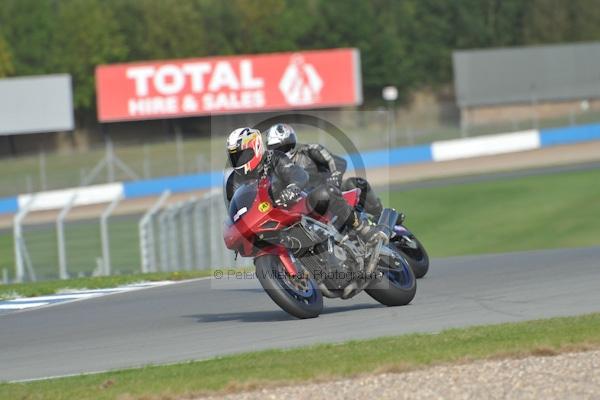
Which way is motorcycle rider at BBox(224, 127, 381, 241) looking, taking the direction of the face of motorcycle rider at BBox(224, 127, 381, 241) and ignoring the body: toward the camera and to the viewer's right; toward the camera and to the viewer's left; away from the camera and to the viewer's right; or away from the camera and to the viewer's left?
toward the camera and to the viewer's left

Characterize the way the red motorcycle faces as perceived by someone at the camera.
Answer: facing the viewer and to the left of the viewer

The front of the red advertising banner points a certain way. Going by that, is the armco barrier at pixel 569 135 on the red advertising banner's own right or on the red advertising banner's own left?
on the red advertising banner's own left

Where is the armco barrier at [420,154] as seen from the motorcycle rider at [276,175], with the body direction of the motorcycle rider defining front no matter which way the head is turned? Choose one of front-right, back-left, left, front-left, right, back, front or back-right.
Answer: back-right

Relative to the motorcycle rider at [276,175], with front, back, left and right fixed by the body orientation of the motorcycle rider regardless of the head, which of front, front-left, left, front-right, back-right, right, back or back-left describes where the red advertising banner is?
back-right

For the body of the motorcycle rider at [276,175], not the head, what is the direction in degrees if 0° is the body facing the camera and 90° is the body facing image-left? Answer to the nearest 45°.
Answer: approximately 45°

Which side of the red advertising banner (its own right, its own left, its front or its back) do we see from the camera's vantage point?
front

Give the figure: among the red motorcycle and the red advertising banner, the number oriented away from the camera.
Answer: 0

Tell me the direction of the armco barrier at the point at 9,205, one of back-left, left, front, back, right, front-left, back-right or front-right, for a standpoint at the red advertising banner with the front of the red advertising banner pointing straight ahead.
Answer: front-right

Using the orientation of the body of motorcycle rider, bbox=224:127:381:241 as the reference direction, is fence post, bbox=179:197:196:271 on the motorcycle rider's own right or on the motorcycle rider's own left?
on the motorcycle rider's own right

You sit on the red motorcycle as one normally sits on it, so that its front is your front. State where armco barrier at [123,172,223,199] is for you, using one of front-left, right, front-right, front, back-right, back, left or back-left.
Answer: back-right

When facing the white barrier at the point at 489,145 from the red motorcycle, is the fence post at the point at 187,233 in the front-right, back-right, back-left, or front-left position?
front-left

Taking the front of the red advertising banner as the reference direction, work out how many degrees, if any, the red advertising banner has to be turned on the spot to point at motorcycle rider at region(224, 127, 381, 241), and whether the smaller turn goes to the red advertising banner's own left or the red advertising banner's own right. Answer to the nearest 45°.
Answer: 0° — it already faces them

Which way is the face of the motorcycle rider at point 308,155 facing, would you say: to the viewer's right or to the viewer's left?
to the viewer's left
